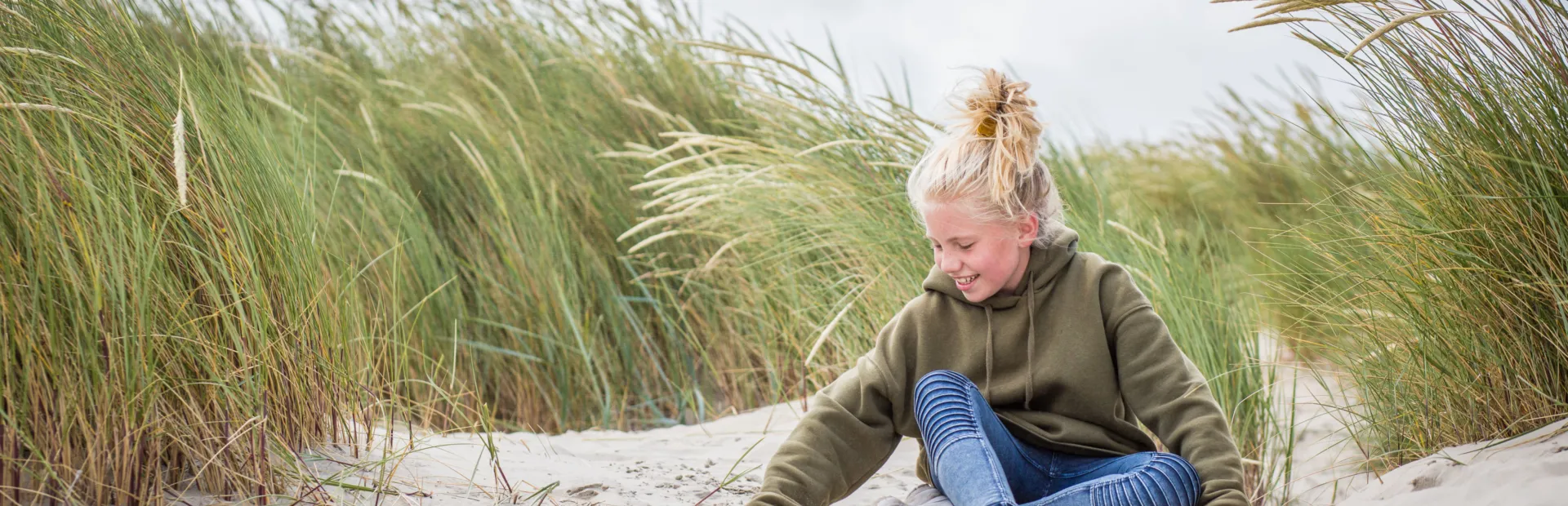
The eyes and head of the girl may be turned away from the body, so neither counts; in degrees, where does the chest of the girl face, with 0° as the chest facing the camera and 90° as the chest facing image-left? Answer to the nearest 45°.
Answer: approximately 0°

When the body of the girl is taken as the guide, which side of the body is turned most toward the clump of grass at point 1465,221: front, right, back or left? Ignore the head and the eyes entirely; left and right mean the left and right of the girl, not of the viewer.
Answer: left

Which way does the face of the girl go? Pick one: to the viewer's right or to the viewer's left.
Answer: to the viewer's left
